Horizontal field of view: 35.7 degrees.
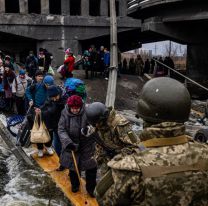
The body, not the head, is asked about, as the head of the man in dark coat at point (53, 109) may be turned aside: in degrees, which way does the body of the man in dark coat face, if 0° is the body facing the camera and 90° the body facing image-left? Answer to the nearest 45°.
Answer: approximately 315°

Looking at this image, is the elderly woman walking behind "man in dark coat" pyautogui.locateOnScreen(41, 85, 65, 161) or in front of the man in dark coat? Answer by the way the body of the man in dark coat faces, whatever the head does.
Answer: in front

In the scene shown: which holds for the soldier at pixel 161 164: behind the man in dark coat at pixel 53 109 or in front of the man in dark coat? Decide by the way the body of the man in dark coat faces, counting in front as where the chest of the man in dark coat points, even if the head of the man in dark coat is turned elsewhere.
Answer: in front
